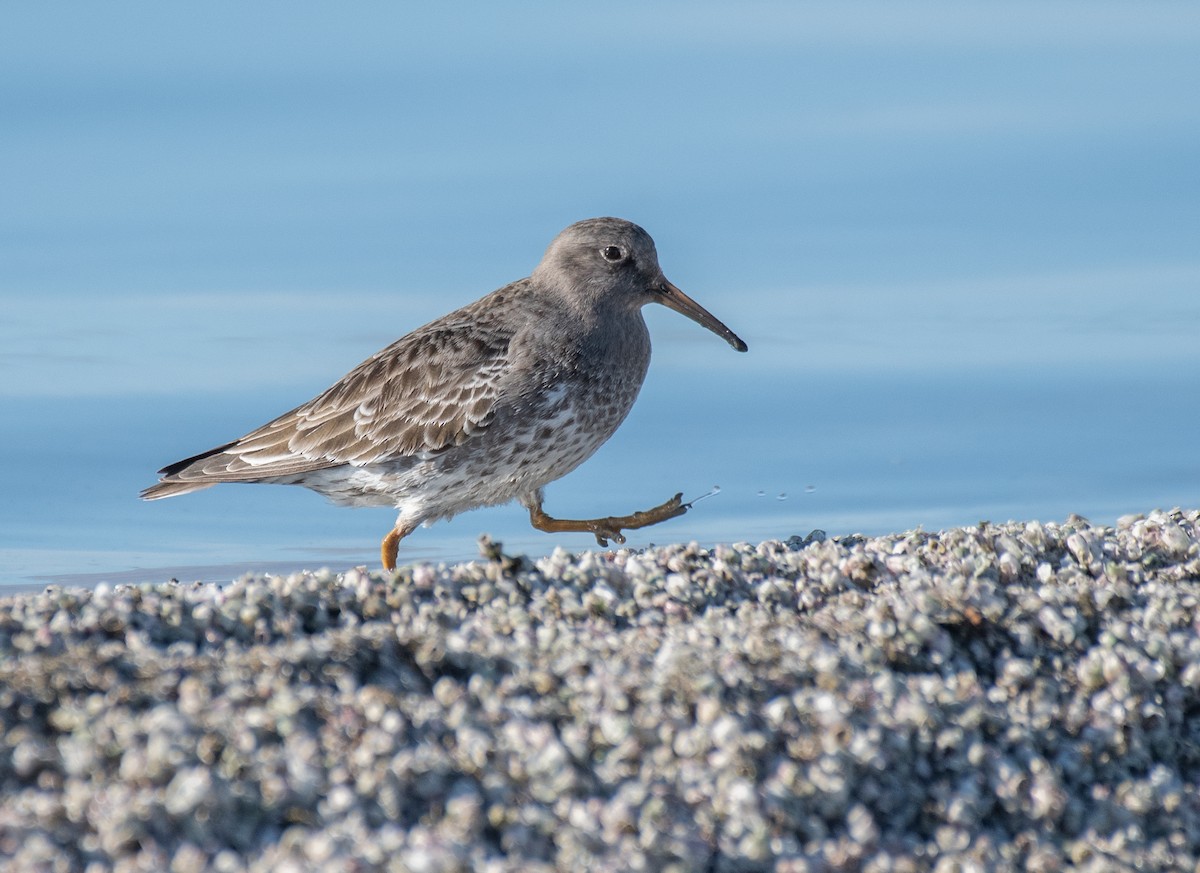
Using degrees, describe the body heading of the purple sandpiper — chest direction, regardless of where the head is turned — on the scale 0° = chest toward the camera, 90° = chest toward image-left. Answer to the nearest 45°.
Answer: approximately 270°
